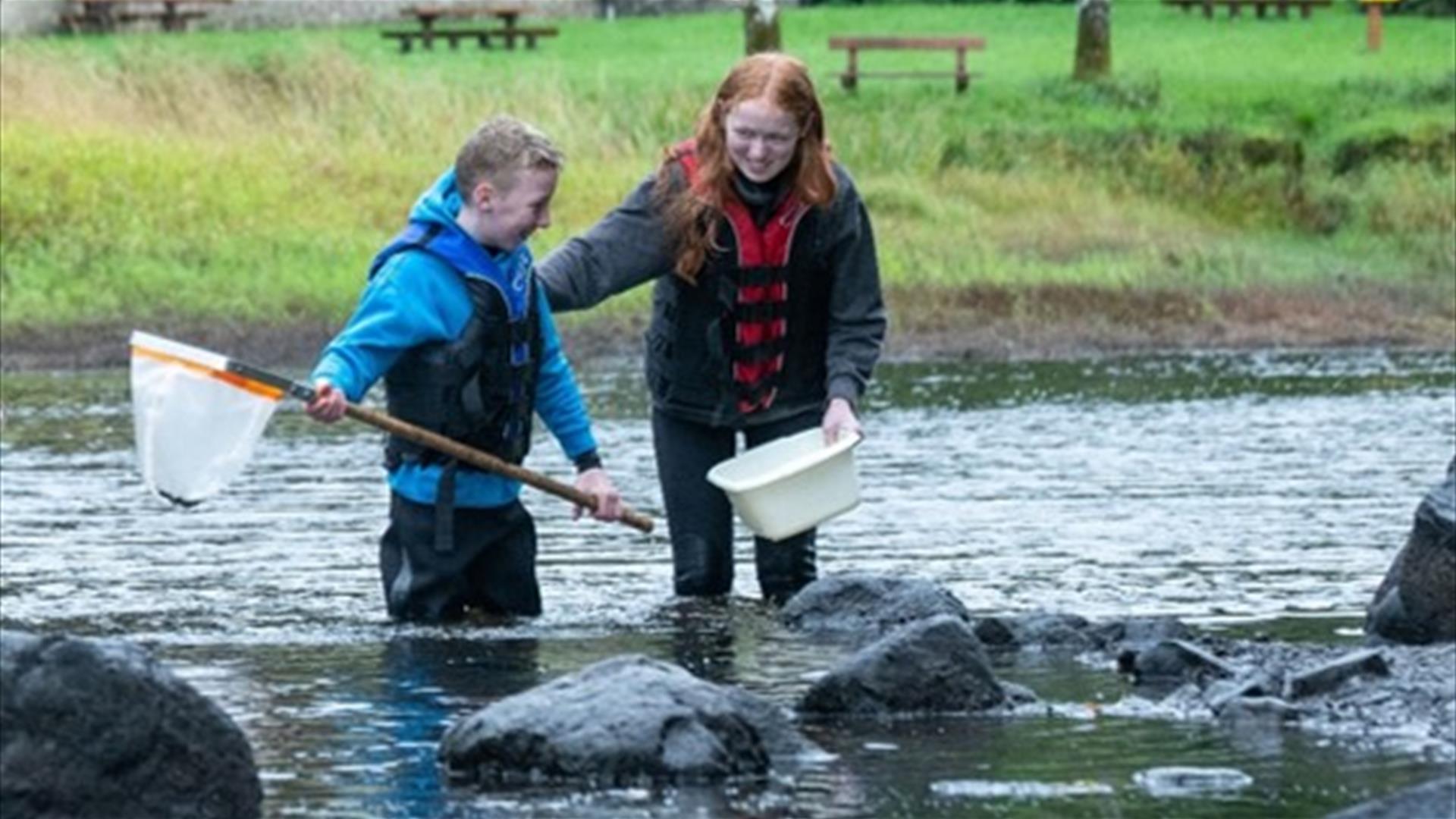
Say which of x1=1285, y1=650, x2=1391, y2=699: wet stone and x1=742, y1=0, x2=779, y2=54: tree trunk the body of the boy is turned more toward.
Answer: the wet stone

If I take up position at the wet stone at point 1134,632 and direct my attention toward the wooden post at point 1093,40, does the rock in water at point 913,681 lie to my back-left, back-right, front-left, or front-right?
back-left

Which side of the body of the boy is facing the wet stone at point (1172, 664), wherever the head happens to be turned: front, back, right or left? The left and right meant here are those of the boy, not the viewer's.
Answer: front

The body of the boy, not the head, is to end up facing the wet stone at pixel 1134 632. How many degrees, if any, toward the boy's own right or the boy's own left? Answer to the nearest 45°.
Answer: approximately 45° to the boy's own left

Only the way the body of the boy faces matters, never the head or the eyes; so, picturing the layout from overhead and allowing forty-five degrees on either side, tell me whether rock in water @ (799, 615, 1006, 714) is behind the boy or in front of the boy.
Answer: in front

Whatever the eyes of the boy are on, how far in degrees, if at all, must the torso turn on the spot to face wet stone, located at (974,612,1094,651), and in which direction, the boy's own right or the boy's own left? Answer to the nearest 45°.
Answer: approximately 45° to the boy's own left

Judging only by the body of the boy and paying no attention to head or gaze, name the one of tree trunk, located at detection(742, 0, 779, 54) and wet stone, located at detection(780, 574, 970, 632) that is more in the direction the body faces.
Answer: the wet stone

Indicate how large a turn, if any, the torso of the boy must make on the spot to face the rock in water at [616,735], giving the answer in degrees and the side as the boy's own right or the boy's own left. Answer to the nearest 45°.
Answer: approximately 45° to the boy's own right

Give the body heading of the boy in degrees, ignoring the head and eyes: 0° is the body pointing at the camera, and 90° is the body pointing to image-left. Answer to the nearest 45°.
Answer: approximately 315°

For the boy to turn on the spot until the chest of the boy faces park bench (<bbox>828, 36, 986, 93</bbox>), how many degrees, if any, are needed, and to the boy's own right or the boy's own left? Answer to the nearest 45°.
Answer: approximately 135° to the boy's own left

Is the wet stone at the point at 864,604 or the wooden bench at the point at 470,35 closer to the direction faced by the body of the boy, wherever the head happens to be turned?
the wet stone

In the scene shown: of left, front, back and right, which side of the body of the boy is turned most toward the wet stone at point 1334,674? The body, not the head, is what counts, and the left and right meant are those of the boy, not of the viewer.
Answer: front

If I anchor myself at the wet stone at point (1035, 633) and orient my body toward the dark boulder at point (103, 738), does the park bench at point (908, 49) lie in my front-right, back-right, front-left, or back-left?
back-right
